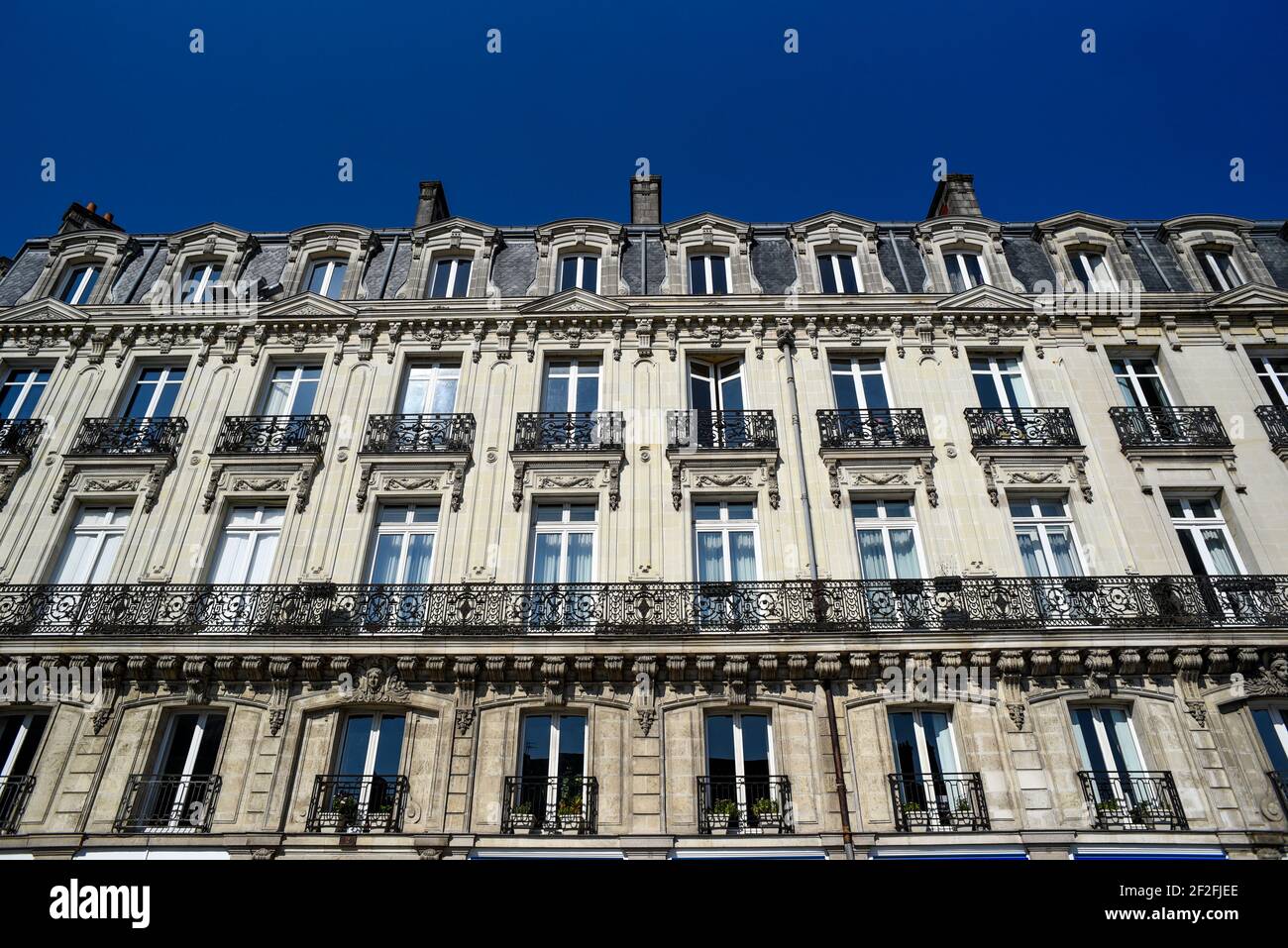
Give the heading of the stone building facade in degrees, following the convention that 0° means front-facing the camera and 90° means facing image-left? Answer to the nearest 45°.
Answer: approximately 0°
